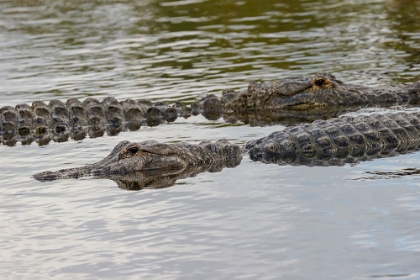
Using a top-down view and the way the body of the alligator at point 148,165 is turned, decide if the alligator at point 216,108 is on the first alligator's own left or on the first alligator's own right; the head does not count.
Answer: on the first alligator's own right

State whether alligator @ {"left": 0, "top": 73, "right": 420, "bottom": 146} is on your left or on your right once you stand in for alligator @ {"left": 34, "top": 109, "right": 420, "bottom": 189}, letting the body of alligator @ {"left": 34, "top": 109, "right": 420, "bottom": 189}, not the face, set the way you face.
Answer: on your right

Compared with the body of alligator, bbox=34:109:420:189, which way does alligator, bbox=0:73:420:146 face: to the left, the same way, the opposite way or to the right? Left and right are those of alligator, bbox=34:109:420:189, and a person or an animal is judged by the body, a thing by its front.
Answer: the opposite way

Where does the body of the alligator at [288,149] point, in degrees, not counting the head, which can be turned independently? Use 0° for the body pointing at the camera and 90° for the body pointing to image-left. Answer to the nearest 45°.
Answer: approximately 90°

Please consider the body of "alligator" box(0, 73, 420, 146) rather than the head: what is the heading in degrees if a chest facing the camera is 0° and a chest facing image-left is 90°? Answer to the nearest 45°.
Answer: approximately 270°

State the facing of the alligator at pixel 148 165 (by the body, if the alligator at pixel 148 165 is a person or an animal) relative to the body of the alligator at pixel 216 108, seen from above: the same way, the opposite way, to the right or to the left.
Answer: the opposite way

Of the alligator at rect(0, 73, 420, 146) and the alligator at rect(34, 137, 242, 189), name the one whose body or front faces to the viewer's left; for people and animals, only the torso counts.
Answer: the alligator at rect(34, 137, 242, 189)

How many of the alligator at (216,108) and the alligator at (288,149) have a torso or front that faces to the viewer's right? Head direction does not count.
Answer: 1

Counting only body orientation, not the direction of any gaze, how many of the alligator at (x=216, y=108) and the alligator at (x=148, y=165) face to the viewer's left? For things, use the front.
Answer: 1
